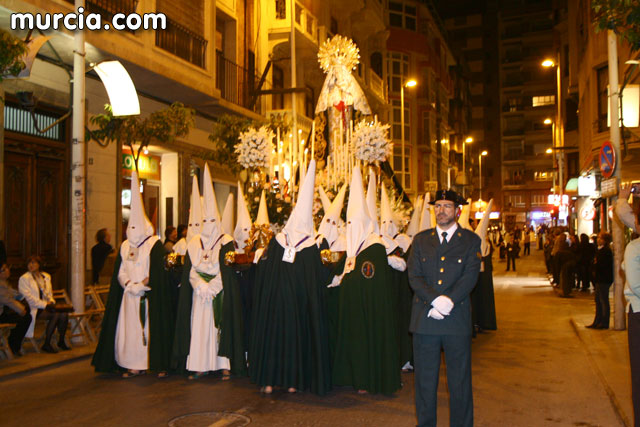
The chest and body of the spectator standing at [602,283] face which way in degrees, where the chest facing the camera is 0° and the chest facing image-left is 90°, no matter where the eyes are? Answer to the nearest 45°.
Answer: approximately 90°

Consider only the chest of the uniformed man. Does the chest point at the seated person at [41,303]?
no

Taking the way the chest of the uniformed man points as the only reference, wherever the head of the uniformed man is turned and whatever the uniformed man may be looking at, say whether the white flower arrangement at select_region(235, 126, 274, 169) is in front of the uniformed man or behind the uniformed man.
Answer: behind

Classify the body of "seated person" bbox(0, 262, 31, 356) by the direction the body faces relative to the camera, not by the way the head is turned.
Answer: to the viewer's right

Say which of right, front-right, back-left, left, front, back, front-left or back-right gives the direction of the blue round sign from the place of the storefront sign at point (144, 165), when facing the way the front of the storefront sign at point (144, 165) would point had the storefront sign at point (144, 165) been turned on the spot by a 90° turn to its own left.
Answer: right

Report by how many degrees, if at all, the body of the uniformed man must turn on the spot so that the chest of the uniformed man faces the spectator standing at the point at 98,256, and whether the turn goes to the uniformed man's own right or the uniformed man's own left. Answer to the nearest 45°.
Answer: approximately 135° to the uniformed man's own right

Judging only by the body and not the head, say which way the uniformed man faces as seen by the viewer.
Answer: toward the camera

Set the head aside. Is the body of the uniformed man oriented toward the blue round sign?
no

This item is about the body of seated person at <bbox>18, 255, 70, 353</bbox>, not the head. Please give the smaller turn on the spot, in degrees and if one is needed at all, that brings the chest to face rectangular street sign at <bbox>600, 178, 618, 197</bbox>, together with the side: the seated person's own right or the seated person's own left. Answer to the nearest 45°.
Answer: approximately 45° to the seated person's own left

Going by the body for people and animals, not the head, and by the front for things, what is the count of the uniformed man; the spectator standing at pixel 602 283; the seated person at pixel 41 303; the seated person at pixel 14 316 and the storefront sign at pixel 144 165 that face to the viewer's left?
1

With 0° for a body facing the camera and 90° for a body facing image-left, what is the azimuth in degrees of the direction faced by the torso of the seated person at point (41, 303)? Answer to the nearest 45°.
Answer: approximately 315°

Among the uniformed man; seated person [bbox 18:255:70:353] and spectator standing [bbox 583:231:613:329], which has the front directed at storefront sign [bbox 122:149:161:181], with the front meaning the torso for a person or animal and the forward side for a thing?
the spectator standing

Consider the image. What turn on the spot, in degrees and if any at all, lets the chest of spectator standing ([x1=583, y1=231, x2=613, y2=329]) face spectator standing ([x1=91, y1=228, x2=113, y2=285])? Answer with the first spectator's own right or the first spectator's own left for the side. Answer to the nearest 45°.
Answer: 0° — they already face them
